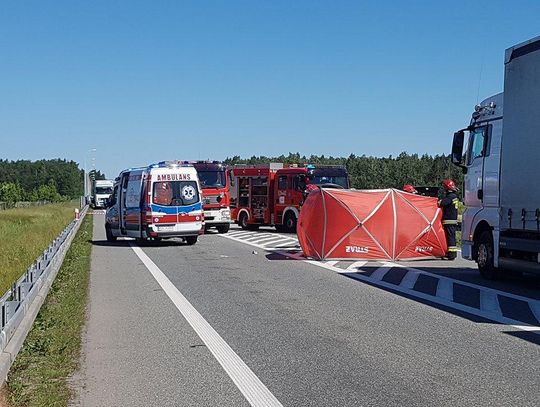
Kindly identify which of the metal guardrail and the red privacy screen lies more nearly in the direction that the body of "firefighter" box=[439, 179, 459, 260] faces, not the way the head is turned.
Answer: the red privacy screen

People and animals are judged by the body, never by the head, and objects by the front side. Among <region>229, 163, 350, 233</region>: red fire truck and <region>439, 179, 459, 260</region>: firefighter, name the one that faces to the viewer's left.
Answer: the firefighter

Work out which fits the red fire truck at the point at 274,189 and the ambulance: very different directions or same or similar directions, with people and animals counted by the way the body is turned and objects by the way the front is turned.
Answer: very different directions

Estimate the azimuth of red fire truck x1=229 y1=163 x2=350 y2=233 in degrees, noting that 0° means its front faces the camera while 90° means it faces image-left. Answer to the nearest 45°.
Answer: approximately 315°
